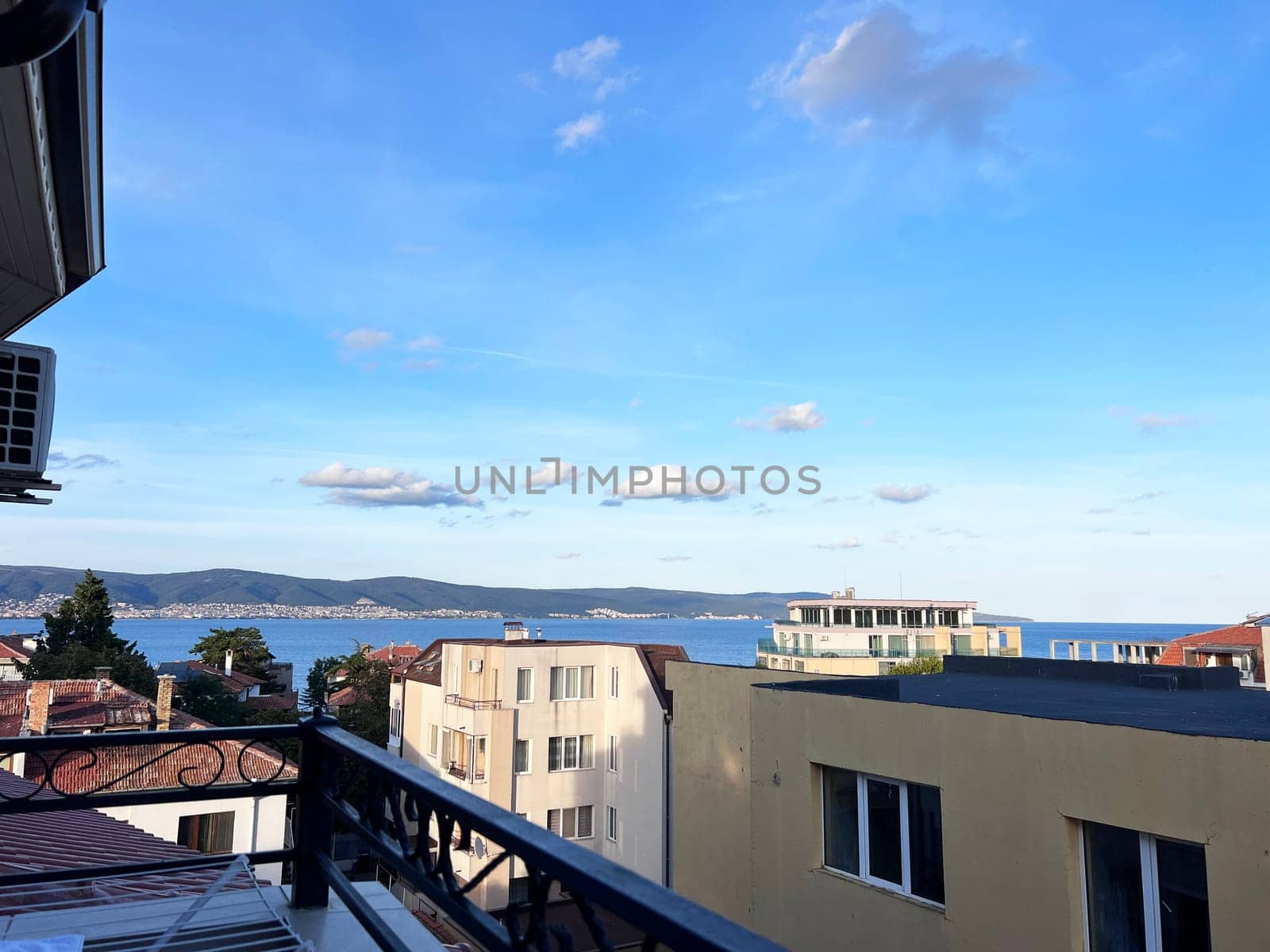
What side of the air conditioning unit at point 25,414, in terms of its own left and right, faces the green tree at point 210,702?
left

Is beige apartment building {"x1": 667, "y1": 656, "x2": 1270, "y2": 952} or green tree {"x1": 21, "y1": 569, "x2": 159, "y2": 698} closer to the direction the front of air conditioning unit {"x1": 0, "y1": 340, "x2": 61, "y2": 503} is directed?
the beige apartment building

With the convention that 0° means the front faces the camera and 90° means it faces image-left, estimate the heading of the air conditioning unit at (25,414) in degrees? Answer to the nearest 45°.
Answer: approximately 270°

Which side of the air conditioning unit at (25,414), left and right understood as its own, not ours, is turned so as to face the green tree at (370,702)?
left

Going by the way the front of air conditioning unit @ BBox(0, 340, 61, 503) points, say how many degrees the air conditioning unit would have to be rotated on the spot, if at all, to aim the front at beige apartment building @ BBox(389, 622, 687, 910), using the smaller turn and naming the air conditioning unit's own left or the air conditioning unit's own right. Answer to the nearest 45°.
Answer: approximately 45° to the air conditioning unit's own left
